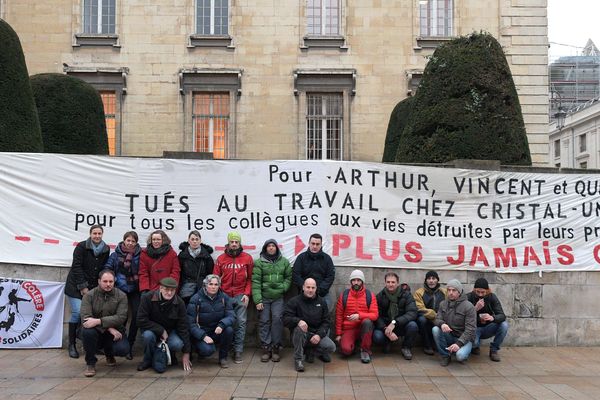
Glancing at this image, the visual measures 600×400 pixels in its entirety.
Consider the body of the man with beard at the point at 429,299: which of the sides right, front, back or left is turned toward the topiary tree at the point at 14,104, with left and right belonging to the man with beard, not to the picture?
right

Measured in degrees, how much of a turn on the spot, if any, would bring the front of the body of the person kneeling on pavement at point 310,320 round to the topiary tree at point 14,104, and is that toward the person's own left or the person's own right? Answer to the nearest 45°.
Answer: approximately 90° to the person's own right

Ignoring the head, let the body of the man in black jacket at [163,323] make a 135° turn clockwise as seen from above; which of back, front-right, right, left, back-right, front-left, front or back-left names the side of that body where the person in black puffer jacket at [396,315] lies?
back-right

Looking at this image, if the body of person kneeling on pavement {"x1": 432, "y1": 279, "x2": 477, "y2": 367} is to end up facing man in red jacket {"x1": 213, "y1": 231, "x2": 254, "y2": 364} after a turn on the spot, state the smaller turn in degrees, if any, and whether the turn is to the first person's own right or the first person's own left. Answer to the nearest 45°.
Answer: approximately 45° to the first person's own right

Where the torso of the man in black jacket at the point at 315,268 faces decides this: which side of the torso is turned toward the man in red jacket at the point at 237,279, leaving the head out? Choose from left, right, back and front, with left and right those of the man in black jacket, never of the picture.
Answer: right

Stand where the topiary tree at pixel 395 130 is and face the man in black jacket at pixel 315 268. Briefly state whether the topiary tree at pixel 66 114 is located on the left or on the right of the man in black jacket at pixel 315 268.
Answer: right

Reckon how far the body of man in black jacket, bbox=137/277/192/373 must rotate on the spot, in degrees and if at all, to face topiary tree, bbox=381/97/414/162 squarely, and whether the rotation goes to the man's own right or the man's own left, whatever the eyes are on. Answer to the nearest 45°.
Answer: approximately 135° to the man's own left

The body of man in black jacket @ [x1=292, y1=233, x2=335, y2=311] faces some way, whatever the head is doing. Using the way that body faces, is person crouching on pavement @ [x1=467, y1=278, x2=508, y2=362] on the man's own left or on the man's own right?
on the man's own left

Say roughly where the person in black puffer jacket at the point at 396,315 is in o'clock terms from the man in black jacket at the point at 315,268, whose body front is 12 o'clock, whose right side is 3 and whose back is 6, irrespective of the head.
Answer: The person in black puffer jacket is roughly at 9 o'clock from the man in black jacket.

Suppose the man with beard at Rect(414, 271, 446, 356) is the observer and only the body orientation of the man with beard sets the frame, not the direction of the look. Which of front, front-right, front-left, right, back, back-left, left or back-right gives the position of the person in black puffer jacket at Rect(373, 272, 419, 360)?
front-right

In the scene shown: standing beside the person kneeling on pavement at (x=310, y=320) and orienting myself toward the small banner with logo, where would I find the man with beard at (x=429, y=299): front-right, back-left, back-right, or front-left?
back-right

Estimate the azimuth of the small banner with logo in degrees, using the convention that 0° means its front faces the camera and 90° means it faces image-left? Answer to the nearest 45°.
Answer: approximately 0°
